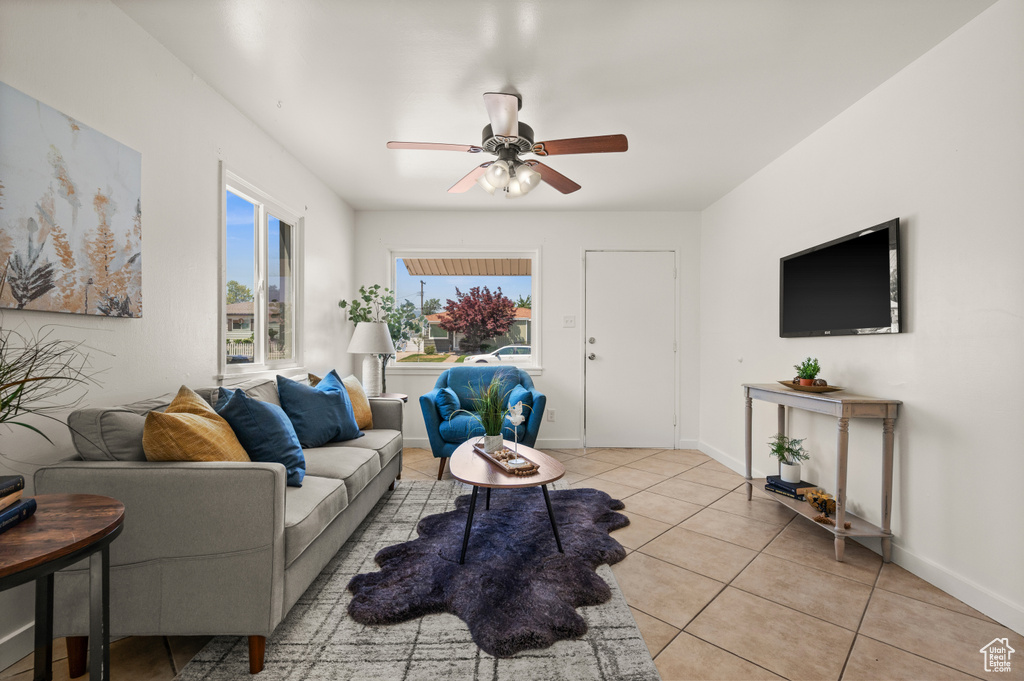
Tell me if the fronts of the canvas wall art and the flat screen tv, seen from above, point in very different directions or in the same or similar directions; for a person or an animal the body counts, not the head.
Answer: very different directions

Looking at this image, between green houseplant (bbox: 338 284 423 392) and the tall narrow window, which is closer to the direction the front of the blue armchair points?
the tall narrow window

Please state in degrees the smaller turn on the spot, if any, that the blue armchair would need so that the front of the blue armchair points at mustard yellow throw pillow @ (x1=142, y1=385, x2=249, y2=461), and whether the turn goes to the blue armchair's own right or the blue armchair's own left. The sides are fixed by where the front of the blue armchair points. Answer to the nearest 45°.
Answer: approximately 45° to the blue armchair's own right

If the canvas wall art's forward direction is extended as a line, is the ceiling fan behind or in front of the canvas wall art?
in front

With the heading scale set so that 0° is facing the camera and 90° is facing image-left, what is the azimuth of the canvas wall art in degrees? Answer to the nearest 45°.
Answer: approximately 315°

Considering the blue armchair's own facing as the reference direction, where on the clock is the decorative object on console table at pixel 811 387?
The decorative object on console table is roughly at 10 o'clock from the blue armchair.

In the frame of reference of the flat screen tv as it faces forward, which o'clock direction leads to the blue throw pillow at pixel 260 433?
The blue throw pillow is roughly at 12 o'clock from the flat screen tv.

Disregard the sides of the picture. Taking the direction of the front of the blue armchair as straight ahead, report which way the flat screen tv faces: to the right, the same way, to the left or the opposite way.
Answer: to the right

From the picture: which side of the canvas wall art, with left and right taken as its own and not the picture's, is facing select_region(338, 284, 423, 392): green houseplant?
left

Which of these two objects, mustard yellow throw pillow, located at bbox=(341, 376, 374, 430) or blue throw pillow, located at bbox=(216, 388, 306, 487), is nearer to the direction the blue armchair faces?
the blue throw pillow

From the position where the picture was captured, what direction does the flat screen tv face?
facing the viewer and to the left of the viewer

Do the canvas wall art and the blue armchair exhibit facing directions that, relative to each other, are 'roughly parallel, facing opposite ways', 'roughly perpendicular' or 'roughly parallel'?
roughly perpendicular

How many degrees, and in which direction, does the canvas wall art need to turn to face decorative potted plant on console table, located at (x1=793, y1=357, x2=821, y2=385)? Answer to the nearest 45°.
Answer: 0° — it already faces it

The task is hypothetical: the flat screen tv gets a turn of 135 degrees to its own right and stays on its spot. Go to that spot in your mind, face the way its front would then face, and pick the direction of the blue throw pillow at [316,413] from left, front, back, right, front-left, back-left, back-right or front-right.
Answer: back-left

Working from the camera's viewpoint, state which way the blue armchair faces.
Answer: facing the viewer
